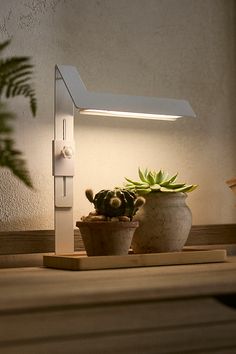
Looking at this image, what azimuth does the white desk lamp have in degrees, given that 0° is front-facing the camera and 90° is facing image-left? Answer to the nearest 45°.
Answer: approximately 270°
